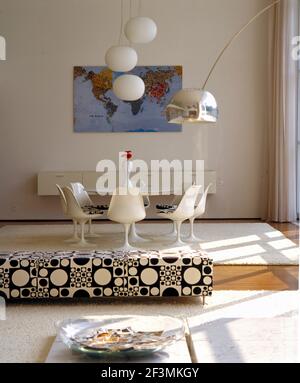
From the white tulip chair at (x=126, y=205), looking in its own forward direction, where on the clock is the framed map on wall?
The framed map on wall is roughly at 12 o'clock from the white tulip chair.

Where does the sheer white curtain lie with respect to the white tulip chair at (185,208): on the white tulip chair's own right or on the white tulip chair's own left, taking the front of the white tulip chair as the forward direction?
on the white tulip chair's own right

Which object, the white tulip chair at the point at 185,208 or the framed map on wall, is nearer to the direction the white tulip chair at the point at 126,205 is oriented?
the framed map on wall

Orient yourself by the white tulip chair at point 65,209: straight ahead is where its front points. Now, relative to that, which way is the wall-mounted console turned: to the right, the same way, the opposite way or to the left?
to the right

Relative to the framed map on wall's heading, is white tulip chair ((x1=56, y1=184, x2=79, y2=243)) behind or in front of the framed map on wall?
in front

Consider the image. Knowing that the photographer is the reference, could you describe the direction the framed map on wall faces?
facing the viewer

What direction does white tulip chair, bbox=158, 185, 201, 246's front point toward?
to the viewer's left

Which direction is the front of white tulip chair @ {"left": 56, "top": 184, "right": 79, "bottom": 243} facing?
to the viewer's right

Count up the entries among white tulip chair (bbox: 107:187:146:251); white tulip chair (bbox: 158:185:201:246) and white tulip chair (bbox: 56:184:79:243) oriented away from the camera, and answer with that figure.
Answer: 1

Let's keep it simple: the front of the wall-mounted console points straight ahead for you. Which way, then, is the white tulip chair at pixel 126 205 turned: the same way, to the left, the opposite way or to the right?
the opposite way

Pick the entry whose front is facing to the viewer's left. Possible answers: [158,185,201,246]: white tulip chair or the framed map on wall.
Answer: the white tulip chair

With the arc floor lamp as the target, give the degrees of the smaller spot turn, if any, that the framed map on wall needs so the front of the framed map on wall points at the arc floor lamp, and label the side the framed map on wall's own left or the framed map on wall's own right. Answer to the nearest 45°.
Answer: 0° — it already faces it

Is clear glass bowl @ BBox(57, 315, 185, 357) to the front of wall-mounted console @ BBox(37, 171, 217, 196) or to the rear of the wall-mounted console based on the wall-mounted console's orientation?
to the front

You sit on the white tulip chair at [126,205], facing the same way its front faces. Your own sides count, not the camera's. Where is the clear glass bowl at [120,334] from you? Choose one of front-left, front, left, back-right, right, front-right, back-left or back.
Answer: back

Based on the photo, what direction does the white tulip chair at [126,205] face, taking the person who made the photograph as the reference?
facing away from the viewer

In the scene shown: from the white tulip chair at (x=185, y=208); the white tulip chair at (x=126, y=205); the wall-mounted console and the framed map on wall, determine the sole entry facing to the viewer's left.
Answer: the white tulip chair at (x=185, y=208)

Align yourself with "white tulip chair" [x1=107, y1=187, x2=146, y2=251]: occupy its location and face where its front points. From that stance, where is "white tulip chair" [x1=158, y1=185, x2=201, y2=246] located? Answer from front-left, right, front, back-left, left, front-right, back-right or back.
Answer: front-right

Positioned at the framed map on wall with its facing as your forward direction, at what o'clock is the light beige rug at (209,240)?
The light beige rug is roughly at 11 o'clock from the framed map on wall.
